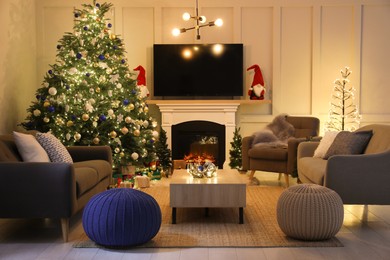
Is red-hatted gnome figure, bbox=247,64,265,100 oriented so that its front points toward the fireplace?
no

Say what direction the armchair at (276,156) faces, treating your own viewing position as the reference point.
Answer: facing the viewer and to the left of the viewer

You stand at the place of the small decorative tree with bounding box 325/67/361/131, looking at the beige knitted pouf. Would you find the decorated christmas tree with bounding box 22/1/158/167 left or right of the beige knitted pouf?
right

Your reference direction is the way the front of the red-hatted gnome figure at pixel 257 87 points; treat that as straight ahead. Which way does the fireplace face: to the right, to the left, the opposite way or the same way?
the same way

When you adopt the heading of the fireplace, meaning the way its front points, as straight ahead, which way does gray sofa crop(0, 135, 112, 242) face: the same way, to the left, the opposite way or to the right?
to the left

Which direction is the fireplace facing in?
toward the camera

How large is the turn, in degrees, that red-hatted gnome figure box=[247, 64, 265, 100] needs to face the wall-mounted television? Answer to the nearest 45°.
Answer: approximately 90° to its right

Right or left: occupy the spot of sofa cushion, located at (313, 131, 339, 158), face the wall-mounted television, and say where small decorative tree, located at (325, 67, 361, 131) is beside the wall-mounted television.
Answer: right

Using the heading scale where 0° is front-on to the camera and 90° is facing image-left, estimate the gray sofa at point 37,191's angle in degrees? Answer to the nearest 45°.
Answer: approximately 270°

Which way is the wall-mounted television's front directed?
toward the camera

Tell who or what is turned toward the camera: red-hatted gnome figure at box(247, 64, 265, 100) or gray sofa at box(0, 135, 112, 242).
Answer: the red-hatted gnome figure

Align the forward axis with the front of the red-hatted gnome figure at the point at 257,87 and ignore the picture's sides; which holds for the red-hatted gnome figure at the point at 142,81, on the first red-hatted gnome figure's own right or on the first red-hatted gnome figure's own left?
on the first red-hatted gnome figure's own right

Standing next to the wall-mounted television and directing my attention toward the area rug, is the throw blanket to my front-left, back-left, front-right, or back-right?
front-left
